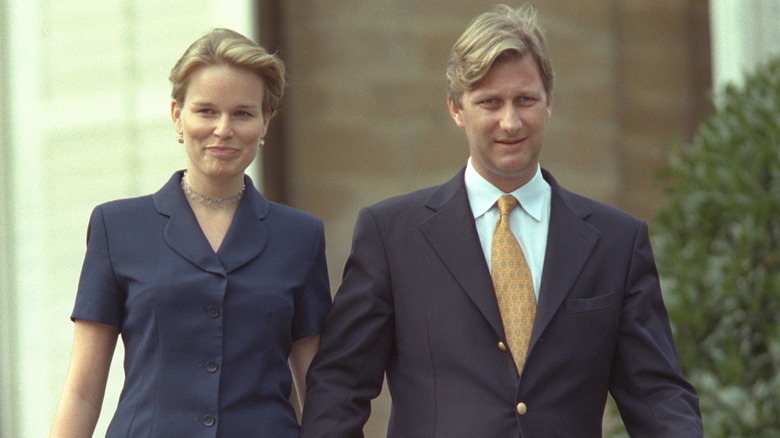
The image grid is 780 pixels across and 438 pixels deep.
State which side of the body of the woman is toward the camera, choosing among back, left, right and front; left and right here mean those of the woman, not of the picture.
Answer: front

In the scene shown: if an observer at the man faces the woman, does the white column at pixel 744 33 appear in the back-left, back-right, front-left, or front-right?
back-right

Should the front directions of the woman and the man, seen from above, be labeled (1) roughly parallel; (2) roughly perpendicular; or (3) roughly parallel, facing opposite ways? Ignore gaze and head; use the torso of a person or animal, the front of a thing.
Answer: roughly parallel

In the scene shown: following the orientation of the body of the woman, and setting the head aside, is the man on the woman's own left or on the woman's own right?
on the woman's own left

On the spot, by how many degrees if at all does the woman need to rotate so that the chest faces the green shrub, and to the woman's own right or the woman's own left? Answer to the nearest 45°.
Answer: approximately 135° to the woman's own left

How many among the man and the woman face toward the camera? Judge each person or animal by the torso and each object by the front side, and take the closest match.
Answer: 2

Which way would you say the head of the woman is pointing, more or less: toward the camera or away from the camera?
toward the camera

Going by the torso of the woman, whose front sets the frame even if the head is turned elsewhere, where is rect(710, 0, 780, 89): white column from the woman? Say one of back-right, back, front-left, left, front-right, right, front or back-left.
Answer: back-left

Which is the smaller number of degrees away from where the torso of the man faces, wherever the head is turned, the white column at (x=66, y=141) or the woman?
the woman

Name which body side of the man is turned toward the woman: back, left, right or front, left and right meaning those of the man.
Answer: right

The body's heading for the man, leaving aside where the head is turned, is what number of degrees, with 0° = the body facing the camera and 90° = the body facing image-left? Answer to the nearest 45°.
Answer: approximately 0°
